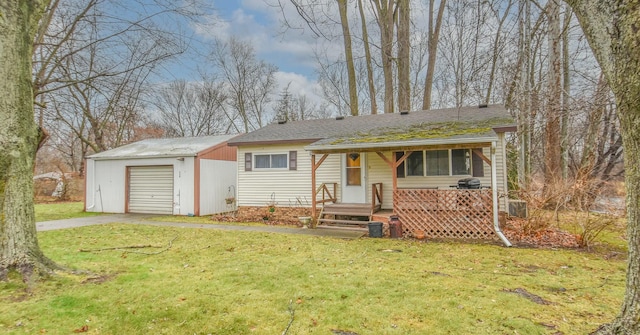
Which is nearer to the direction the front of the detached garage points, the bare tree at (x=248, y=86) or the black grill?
the black grill

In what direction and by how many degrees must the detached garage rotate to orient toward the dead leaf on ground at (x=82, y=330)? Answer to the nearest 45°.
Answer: approximately 45° to its left

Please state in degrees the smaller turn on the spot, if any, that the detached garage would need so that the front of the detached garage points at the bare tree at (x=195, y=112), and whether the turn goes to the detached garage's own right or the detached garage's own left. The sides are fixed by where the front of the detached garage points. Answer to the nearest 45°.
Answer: approximately 135° to the detached garage's own right

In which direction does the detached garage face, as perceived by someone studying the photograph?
facing the viewer and to the left of the viewer

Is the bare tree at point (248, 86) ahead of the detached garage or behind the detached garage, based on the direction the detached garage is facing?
behind

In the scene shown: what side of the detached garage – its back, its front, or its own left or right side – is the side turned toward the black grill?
left

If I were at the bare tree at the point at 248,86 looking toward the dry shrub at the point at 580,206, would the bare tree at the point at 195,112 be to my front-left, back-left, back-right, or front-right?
back-right

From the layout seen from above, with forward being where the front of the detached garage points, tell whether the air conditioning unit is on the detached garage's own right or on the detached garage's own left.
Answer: on the detached garage's own left

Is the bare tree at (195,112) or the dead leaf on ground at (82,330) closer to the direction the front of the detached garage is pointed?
the dead leaf on ground

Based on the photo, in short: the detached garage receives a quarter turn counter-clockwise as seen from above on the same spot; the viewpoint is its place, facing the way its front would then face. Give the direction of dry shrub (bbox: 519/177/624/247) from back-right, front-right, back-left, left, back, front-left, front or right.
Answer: front

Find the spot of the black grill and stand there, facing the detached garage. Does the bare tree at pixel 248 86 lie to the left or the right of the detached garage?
right
